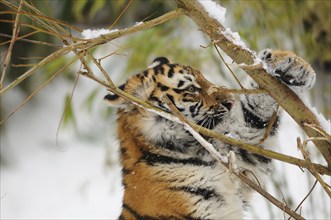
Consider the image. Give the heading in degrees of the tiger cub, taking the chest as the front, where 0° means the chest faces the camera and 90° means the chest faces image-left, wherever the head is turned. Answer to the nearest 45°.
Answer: approximately 270°

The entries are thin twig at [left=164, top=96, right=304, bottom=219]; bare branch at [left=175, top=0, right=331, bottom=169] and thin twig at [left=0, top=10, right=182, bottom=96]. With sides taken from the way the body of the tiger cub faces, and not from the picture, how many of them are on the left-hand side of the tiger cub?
0

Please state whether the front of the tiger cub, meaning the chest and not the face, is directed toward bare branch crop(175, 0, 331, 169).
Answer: yes
